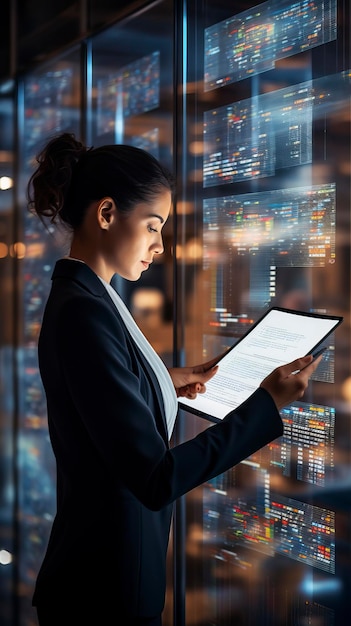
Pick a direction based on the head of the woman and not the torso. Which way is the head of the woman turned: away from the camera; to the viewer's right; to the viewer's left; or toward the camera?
to the viewer's right

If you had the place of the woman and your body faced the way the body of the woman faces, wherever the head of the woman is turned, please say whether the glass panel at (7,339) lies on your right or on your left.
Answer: on your left

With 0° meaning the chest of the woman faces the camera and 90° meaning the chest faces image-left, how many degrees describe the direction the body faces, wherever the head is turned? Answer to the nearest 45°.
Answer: approximately 270°

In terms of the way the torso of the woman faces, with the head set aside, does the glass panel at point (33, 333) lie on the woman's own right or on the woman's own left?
on the woman's own left

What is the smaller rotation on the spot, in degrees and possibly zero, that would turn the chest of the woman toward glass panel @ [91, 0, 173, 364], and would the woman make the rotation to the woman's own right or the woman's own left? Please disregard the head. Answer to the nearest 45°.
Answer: approximately 90° to the woman's own left

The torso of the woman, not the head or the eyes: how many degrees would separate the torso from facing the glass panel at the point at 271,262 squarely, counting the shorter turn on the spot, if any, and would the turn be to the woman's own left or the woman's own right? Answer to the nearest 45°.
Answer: approximately 45° to the woman's own left
